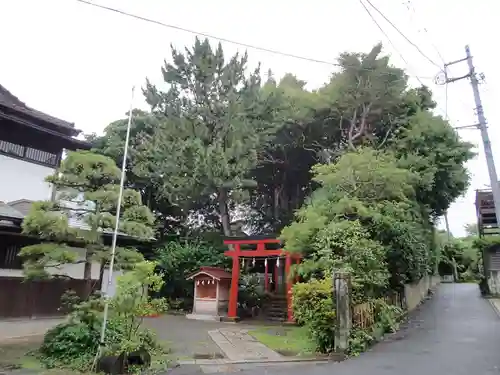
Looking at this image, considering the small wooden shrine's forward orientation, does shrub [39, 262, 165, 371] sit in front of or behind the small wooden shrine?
in front

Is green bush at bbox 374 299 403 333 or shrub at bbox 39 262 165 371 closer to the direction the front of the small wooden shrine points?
the shrub

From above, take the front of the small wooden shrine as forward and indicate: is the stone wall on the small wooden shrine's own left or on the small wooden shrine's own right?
on the small wooden shrine's own left

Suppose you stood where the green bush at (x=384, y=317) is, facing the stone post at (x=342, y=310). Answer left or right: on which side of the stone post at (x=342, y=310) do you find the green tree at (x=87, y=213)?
right

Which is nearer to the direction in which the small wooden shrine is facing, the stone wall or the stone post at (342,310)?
the stone post

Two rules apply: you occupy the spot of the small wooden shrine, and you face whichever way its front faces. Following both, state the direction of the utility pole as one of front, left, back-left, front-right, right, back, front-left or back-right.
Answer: left

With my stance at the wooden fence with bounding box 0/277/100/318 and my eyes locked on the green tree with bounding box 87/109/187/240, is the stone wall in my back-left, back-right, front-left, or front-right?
front-right

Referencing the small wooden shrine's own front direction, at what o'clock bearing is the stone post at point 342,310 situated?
The stone post is roughly at 10 o'clock from the small wooden shrine.

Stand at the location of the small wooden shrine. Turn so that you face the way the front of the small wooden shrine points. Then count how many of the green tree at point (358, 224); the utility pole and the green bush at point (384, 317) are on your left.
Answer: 3

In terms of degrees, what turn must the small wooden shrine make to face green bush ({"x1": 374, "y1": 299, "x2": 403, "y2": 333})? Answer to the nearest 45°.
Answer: approximately 90° to its left

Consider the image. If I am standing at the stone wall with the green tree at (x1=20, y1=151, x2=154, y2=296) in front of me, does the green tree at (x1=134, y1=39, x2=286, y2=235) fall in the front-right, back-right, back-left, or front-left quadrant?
front-right

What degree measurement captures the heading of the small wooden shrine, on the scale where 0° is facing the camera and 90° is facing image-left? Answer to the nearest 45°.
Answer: approximately 45°
